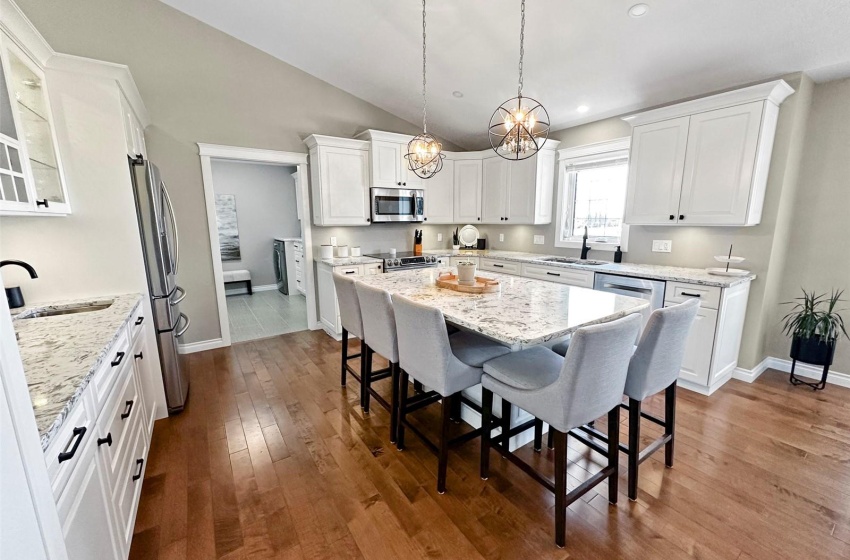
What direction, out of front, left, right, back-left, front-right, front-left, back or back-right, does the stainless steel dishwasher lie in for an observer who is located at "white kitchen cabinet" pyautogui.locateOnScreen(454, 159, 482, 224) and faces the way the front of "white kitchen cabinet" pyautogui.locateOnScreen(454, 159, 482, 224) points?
front-left

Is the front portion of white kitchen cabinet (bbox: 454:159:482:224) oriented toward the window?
no

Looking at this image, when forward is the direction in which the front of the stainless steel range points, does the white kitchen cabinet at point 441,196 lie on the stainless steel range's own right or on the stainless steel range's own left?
on the stainless steel range's own left

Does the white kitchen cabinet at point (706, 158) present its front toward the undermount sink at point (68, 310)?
yes

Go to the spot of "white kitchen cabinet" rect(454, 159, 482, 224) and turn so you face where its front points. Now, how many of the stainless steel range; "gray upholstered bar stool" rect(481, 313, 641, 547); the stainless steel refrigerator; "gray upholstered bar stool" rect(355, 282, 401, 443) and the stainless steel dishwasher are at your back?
0

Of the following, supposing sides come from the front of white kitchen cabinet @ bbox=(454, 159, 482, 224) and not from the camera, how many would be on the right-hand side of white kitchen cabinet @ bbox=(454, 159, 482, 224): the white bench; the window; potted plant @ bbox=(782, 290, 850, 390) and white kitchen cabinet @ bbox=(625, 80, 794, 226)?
1

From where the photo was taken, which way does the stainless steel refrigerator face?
to the viewer's right

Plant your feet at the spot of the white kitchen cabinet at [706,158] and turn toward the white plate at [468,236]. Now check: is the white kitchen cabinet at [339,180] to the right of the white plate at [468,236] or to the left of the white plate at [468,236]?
left

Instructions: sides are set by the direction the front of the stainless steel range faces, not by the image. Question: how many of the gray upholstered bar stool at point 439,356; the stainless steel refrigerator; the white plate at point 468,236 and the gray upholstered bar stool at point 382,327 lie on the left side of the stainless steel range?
1

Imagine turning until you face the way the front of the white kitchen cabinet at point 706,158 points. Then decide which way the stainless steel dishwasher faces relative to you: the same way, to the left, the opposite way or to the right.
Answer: the same way

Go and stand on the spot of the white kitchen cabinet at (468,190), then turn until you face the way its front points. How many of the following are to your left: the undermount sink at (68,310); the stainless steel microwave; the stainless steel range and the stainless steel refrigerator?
0

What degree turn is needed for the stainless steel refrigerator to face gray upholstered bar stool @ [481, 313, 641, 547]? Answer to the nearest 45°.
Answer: approximately 45° to its right

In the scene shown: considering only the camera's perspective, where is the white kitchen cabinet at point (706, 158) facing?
facing the viewer and to the left of the viewer

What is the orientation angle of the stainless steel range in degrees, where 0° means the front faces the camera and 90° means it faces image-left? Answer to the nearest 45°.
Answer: approximately 315°

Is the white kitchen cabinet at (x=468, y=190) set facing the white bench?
no

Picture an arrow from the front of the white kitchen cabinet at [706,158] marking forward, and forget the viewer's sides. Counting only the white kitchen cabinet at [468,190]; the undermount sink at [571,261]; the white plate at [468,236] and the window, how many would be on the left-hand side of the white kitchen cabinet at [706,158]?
0

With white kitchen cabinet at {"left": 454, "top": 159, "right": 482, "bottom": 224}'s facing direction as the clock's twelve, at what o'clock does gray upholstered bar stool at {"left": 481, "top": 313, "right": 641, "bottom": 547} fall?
The gray upholstered bar stool is roughly at 12 o'clock from the white kitchen cabinet.

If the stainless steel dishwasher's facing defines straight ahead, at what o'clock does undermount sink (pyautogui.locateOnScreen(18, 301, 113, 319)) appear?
The undermount sink is roughly at 12 o'clock from the stainless steel dishwasher.

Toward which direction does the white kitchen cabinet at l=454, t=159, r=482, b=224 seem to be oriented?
toward the camera
